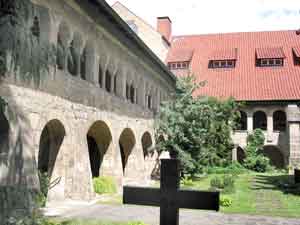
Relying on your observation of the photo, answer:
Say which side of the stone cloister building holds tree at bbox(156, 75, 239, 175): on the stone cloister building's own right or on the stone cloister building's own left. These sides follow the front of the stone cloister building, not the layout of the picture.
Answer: on the stone cloister building's own left

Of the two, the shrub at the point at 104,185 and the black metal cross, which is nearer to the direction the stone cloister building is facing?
the black metal cross

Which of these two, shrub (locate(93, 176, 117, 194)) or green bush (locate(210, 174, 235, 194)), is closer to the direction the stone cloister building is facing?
the green bush

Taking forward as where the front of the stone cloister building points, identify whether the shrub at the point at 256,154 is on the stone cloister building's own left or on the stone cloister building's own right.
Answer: on the stone cloister building's own left

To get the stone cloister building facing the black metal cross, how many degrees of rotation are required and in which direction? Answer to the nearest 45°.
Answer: approximately 45° to its right
